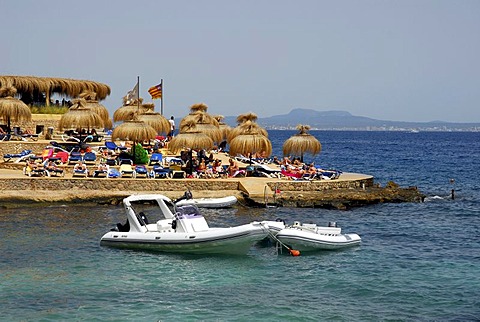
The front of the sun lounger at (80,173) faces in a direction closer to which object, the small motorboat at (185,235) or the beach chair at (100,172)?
the small motorboat

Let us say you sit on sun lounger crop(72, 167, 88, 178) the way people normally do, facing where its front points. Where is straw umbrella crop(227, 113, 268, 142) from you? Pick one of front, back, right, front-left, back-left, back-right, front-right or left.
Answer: back-left

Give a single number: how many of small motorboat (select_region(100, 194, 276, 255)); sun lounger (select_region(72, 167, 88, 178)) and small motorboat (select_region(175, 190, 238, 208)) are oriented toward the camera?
1

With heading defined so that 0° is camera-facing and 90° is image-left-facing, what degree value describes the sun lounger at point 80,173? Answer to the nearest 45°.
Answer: approximately 0°

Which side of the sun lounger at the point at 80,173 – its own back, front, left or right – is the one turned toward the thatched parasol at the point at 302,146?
left

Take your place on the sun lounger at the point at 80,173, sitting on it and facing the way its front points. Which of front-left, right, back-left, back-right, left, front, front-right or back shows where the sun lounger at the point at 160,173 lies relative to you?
left

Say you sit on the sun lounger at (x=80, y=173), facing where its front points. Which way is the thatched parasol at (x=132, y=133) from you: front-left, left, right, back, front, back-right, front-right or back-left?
back-left

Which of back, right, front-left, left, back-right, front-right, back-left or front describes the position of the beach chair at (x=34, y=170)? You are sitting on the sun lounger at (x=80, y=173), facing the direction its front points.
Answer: right
